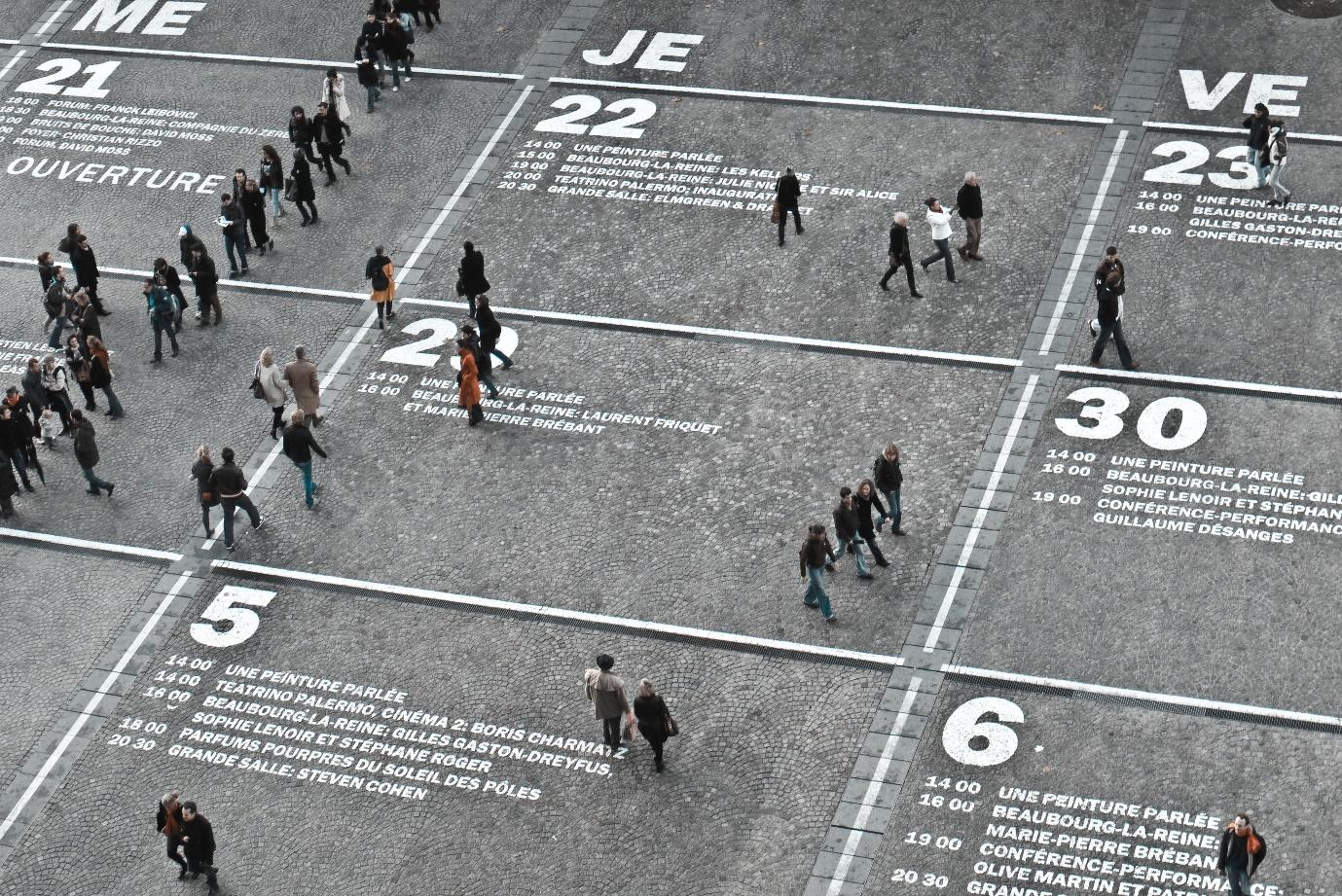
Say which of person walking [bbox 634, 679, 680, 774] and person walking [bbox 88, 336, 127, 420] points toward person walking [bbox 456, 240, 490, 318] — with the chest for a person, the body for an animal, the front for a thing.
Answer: person walking [bbox 634, 679, 680, 774]

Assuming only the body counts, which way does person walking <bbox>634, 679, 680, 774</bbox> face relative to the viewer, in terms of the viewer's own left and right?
facing away from the viewer

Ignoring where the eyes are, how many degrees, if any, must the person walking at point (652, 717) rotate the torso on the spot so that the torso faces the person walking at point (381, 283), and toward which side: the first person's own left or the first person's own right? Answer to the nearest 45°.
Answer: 0° — they already face them

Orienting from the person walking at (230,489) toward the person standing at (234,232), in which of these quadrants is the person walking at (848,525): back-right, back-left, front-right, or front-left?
back-right

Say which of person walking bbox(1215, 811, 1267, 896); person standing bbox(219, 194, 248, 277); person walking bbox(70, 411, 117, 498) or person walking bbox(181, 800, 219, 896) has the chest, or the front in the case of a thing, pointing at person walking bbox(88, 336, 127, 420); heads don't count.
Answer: person standing bbox(219, 194, 248, 277)

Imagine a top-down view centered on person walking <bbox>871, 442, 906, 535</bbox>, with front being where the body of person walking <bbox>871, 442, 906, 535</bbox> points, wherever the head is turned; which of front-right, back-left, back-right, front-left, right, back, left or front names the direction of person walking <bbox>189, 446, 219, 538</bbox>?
back-right
